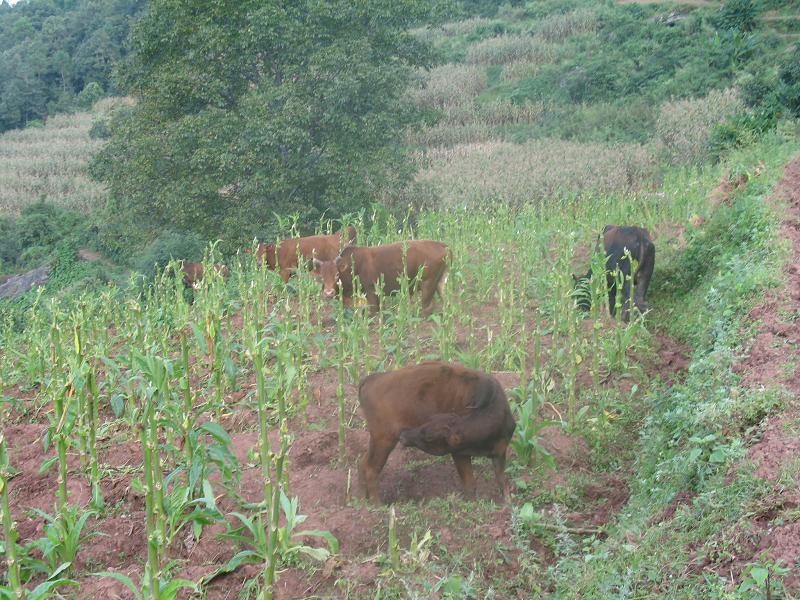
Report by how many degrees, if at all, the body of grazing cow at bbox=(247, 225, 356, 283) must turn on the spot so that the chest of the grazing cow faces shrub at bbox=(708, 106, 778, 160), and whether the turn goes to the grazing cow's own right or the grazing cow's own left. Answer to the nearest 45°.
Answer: approximately 135° to the grazing cow's own right

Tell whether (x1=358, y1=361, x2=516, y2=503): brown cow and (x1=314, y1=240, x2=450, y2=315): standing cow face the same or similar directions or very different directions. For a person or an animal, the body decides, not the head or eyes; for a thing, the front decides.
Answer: very different directions

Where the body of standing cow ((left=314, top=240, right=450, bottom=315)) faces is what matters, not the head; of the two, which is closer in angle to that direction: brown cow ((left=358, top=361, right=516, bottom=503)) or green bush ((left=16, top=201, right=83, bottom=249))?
the green bush

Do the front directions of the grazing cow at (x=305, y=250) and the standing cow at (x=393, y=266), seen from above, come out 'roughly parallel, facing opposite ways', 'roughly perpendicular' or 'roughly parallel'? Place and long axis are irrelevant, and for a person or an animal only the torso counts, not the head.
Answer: roughly parallel

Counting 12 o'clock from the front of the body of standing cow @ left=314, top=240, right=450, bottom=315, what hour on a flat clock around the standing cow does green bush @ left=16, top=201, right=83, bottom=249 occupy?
The green bush is roughly at 2 o'clock from the standing cow.

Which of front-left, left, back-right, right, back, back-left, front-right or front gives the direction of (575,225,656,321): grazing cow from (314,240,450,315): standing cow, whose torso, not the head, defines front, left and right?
back

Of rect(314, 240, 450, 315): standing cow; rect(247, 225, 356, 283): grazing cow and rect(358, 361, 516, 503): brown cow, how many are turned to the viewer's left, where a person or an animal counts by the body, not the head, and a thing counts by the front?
2

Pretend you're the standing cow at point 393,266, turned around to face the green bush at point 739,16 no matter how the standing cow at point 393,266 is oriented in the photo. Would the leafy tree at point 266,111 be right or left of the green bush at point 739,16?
left

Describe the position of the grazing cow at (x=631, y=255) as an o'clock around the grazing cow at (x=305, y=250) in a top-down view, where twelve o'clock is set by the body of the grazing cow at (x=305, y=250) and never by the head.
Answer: the grazing cow at (x=631, y=255) is roughly at 7 o'clock from the grazing cow at (x=305, y=250).

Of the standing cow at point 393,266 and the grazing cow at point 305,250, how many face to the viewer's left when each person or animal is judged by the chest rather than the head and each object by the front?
2

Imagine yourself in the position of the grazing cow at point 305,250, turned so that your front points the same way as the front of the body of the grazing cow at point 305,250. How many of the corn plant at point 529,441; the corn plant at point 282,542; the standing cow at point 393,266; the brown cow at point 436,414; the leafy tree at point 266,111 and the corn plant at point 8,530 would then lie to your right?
1

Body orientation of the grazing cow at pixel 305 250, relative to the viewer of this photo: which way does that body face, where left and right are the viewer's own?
facing to the left of the viewer

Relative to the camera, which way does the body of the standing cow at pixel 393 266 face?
to the viewer's left

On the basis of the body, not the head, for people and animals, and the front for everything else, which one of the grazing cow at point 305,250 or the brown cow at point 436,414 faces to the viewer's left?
the grazing cow

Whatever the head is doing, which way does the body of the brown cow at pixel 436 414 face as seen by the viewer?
to the viewer's right

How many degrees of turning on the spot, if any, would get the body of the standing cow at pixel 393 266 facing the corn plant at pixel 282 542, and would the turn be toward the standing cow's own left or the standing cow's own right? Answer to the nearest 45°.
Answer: approximately 90° to the standing cow's own left
